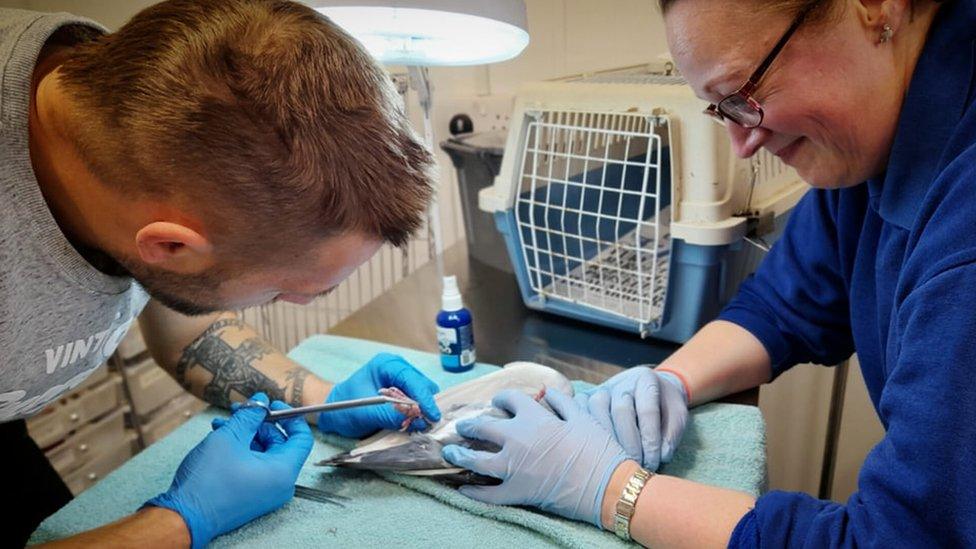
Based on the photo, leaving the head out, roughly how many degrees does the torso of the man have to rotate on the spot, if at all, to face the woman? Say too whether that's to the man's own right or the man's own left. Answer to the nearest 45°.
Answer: approximately 45° to the man's own right

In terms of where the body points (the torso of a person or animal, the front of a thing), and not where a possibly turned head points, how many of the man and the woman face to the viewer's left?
1

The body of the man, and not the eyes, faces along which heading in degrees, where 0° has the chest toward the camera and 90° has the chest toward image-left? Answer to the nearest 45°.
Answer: approximately 270°

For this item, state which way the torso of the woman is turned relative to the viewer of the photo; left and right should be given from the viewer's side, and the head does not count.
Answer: facing to the left of the viewer

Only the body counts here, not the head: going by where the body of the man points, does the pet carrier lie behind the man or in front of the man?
in front

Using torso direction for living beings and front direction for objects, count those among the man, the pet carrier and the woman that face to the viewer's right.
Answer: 1

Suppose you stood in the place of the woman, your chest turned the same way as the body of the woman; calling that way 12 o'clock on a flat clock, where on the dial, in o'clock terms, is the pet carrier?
The pet carrier is roughly at 2 o'clock from the woman.
